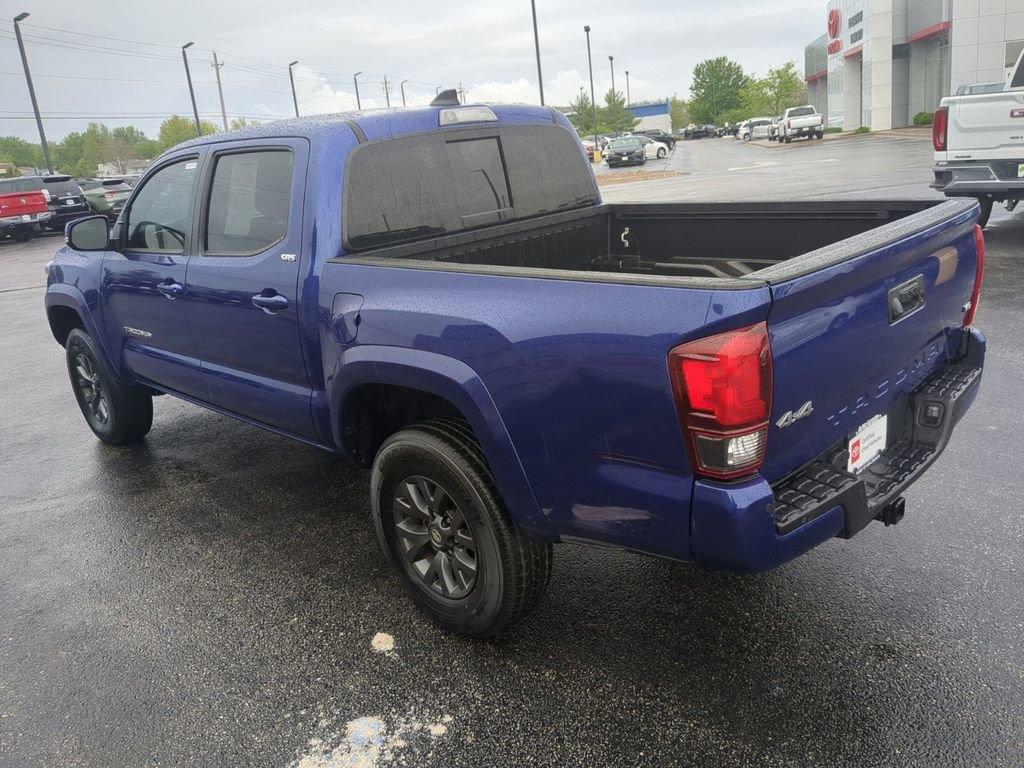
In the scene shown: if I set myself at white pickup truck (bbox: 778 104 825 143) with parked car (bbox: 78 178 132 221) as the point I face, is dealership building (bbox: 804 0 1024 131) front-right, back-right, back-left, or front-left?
back-right

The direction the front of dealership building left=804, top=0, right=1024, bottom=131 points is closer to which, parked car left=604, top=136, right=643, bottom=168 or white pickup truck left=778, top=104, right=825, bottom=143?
the parked car

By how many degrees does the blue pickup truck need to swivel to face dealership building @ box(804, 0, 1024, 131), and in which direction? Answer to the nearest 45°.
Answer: approximately 90° to its right

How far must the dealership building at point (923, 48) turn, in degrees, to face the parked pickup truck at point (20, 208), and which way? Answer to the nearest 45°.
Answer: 0° — it already faces it

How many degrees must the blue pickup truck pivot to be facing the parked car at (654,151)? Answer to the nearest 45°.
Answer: approximately 45° to its right

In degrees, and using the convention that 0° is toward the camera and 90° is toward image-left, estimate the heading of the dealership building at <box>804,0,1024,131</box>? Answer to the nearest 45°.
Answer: approximately 45°

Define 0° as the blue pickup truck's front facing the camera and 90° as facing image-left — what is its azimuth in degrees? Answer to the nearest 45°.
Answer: approximately 135°

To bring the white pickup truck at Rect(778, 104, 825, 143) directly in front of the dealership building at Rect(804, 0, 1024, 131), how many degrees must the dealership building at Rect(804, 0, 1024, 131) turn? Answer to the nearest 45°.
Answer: approximately 45° to its right

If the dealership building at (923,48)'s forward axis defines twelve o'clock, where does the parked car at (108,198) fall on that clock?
The parked car is roughly at 12 o'clock from the dealership building.

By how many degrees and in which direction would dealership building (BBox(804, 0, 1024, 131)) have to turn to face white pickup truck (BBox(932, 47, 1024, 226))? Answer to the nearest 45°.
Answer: approximately 45° to its left
